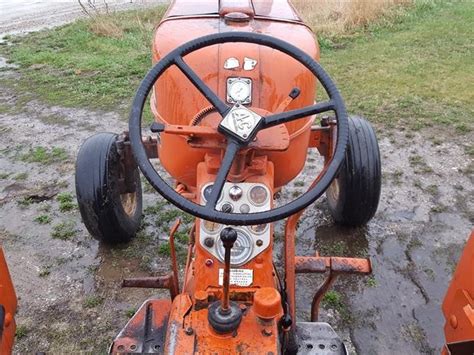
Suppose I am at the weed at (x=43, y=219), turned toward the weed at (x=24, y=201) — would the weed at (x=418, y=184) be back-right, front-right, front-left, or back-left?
back-right

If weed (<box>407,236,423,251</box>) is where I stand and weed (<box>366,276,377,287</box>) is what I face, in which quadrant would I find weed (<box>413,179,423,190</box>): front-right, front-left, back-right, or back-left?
back-right

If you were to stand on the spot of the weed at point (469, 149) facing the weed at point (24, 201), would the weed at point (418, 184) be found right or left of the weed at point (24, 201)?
left

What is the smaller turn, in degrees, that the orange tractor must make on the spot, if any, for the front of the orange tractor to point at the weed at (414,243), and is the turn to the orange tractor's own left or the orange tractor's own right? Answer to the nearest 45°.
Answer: approximately 45° to the orange tractor's own right

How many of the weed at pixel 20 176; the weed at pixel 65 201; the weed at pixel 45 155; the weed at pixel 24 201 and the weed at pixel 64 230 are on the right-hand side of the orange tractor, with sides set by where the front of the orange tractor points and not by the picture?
0

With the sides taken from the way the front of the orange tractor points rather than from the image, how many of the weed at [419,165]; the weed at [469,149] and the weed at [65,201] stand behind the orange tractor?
0

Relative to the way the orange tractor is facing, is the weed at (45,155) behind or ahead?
ahead

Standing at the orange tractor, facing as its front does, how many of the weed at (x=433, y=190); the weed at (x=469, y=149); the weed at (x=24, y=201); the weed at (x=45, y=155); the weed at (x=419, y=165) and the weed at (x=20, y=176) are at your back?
0

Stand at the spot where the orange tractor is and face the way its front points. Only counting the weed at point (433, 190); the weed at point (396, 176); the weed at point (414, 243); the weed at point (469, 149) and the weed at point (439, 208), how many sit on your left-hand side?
0

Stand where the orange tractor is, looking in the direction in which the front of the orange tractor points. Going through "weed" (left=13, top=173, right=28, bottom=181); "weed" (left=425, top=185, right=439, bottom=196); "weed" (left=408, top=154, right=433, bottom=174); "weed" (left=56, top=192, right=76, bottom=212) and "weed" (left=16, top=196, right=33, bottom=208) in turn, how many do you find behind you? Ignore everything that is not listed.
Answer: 0

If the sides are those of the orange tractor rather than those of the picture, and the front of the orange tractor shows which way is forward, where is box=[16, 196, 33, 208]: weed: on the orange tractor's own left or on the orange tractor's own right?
on the orange tractor's own left

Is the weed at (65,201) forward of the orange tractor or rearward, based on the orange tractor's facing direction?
forward

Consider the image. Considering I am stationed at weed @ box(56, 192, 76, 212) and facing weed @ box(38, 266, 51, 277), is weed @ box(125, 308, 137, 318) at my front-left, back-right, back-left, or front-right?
front-left

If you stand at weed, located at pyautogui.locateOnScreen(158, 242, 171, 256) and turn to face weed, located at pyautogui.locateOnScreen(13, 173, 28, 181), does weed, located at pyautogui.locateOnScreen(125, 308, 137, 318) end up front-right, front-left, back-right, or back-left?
back-left

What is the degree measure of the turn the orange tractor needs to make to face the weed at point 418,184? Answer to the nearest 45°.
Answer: approximately 45° to its right

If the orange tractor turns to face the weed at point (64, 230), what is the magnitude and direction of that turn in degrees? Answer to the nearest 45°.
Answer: approximately 45° to its left

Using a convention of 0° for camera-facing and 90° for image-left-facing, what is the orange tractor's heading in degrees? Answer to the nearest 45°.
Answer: approximately 180°
